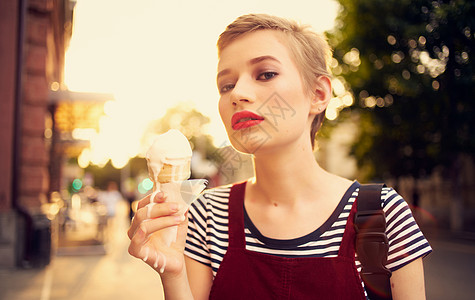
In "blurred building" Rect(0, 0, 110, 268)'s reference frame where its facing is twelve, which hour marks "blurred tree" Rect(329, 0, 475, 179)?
The blurred tree is roughly at 12 o'clock from the blurred building.

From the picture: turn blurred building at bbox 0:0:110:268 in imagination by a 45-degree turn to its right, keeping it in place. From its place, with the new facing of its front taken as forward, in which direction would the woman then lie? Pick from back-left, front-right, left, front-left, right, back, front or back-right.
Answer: front-right

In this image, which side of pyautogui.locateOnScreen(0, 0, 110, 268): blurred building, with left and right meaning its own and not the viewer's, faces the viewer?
right
